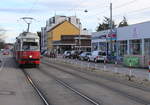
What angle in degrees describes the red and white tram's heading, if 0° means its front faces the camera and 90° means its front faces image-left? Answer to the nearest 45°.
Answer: approximately 0°
